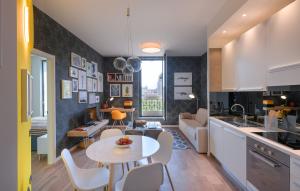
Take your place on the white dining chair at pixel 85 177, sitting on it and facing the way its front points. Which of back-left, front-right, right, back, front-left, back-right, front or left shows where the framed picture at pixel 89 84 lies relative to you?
left

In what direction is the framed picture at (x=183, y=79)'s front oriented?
toward the camera

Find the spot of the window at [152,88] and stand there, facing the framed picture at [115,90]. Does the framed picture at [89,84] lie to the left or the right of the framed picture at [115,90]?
left

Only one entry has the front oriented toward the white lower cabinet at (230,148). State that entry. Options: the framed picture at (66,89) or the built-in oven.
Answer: the framed picture

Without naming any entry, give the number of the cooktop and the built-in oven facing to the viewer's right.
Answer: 0

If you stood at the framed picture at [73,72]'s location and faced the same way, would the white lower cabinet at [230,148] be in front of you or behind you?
in front

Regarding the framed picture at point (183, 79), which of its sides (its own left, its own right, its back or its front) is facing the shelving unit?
right

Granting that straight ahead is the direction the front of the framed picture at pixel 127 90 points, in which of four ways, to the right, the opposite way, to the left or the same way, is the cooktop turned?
to the right

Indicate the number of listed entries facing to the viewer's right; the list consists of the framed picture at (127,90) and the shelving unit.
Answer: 0

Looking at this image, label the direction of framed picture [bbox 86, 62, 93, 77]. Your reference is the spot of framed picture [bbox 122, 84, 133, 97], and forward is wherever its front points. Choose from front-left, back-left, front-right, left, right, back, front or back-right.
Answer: front-right

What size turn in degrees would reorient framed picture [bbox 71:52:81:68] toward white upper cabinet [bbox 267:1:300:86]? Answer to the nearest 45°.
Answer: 0° — it already faces it

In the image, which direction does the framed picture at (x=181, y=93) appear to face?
toward the camera

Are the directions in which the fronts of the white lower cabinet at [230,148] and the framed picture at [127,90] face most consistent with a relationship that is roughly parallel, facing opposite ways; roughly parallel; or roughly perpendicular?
roughly perpendicular

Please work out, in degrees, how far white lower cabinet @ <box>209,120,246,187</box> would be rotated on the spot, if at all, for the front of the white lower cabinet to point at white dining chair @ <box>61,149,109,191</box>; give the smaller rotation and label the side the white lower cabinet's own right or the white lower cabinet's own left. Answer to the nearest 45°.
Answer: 0° — it already faces it
